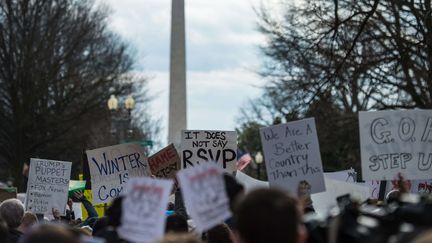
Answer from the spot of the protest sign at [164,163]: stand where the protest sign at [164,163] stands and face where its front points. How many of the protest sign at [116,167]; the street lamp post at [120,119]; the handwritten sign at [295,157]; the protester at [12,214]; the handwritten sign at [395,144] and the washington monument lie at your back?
2

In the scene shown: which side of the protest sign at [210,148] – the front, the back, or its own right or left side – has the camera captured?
front

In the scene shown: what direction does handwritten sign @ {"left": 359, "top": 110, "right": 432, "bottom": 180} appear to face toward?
toward the camera

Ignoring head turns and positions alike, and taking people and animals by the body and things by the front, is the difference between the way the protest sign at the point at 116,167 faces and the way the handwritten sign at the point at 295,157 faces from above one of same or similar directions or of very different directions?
same or similar directions

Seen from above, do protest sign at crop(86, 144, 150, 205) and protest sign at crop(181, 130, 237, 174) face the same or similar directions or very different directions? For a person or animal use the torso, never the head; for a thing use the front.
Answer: same or similar directions

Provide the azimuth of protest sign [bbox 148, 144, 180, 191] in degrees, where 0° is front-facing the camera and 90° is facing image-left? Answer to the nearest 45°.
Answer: approximately 0°

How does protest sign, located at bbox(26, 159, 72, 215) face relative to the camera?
toward the camera

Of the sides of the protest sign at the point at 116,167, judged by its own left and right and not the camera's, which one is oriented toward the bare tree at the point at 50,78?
back
